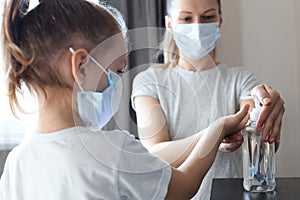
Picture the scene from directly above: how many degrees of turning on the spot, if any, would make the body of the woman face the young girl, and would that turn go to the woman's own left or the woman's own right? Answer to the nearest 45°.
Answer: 0° — they already face them

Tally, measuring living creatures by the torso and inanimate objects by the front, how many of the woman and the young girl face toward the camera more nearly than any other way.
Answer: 1

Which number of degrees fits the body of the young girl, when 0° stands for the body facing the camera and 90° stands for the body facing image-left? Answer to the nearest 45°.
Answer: approximately 225°
